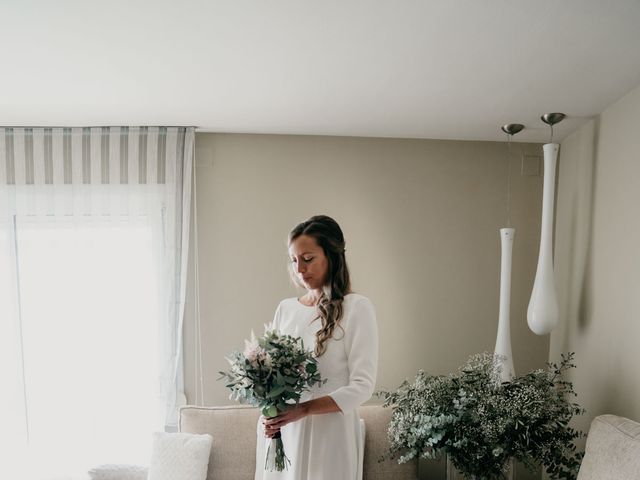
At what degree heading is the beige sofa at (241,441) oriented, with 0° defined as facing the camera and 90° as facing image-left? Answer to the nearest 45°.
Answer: approximately 0°

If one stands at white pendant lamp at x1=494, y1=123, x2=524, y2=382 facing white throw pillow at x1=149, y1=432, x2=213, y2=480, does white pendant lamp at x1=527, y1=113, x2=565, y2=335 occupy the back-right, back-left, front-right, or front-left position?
back-left

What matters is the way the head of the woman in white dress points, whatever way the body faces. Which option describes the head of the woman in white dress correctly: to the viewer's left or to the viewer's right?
to the viewer's left

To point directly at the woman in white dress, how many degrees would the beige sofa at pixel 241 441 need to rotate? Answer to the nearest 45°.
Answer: approximately 45° to its left
